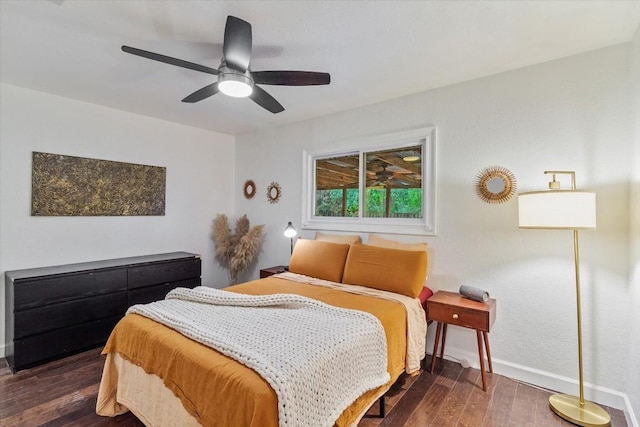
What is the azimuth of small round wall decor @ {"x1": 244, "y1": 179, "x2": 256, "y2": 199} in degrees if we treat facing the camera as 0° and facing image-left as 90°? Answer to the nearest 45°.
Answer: approximately 45°

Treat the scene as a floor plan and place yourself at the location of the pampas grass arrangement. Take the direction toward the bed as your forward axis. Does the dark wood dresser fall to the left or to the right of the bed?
right

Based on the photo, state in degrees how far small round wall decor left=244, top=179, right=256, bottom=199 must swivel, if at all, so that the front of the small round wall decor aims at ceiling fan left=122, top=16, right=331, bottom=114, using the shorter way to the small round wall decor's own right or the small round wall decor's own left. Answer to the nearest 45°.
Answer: approximately 45° to the small round wall decor's own left

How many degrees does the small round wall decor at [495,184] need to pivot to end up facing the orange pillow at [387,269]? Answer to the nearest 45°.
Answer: approximately 45° to its right

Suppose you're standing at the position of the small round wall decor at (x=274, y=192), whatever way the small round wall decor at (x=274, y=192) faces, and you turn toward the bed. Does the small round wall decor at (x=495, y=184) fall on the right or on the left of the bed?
left

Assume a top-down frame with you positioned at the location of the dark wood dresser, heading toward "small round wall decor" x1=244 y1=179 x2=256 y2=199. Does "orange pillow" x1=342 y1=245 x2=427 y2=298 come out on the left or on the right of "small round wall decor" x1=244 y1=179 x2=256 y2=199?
right

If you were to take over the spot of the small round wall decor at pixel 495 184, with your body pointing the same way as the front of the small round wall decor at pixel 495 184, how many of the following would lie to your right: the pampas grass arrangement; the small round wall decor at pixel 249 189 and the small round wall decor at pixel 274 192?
3

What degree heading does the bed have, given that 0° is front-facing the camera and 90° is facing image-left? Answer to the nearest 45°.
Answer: approximately 45°

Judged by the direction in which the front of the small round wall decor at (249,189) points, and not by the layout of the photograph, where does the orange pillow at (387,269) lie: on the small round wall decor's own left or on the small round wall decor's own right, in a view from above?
on the small round wall decor's own left

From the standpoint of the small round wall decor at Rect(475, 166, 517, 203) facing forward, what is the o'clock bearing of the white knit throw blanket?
The white knit throw blanket is roughly at 1 o'clock from the small round wall decor.

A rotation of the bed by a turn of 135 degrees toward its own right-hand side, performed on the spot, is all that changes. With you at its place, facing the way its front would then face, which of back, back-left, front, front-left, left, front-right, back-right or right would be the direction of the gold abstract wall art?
front-left
